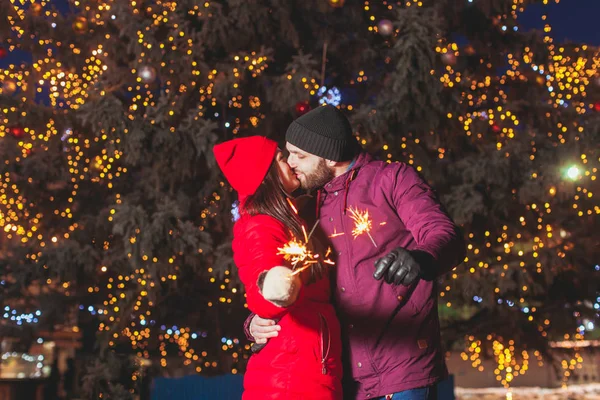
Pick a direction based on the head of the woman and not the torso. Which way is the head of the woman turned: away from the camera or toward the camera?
away from the camera

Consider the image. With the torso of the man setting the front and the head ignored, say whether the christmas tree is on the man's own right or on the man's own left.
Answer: on the man's own right

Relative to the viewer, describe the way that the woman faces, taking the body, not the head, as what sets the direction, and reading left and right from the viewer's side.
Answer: facing to the right of the viewer

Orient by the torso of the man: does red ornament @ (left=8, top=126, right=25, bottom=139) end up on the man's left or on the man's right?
on the man's right

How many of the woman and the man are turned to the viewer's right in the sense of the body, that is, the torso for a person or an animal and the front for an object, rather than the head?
1

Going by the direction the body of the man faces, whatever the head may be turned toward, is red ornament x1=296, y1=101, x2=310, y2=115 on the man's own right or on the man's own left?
on the man's own right

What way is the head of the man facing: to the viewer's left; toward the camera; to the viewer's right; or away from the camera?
to the viewer's left
